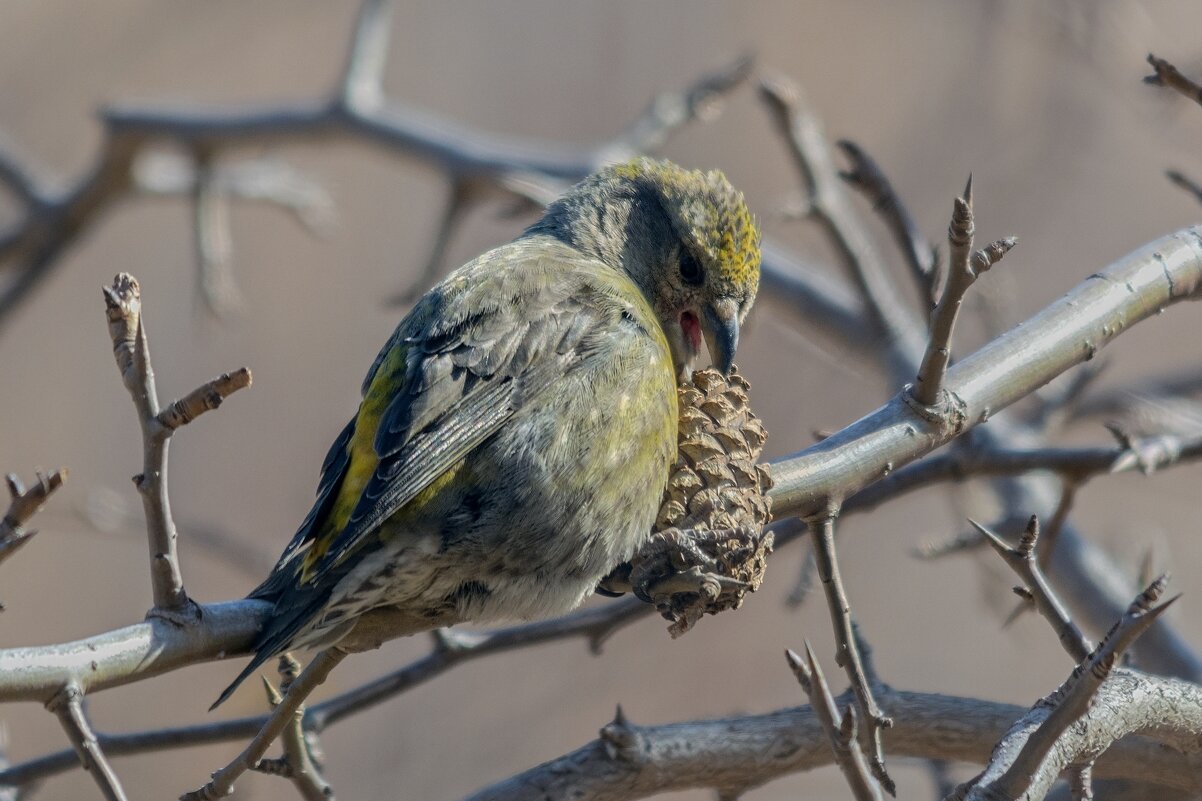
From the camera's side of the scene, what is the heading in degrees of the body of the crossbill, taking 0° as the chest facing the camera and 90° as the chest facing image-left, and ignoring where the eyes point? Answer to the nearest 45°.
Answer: approximately 270°

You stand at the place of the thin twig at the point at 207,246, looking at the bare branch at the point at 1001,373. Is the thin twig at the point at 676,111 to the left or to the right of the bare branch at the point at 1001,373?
left

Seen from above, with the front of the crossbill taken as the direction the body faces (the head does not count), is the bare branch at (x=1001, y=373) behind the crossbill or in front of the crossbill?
in front
